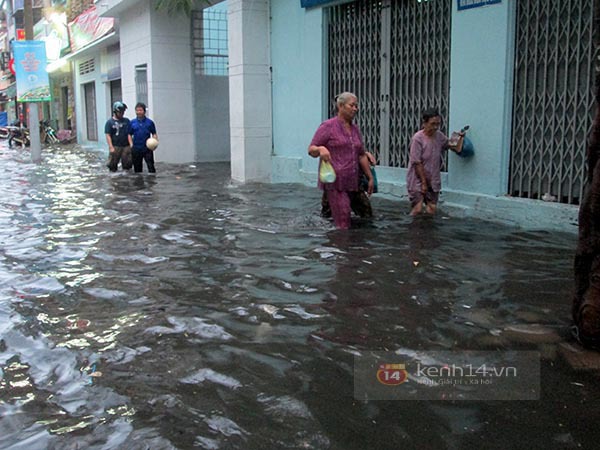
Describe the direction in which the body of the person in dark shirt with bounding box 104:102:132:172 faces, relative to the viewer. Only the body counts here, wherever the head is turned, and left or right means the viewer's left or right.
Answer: facing the viewer

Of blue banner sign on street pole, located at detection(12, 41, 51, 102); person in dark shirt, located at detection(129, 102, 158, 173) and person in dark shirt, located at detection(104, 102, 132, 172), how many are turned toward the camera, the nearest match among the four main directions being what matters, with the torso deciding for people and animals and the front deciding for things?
3

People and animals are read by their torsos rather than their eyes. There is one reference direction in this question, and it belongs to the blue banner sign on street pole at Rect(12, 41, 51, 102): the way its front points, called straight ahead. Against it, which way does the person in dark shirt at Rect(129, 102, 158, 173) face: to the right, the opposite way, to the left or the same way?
the same way

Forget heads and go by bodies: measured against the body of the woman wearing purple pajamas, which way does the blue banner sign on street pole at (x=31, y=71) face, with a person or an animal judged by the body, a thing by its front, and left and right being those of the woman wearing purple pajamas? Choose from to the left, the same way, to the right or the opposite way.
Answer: the same way

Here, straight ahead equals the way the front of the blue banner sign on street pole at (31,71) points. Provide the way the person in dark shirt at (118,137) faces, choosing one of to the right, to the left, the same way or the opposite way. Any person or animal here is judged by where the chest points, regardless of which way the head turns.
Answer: the same way

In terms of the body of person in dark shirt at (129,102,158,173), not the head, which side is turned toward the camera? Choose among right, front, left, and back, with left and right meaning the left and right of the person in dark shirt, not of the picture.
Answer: front

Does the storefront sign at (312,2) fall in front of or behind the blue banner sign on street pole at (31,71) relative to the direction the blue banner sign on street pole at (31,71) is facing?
in front

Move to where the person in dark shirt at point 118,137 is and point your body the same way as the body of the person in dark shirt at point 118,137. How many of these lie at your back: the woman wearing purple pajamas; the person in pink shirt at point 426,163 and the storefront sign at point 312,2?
0

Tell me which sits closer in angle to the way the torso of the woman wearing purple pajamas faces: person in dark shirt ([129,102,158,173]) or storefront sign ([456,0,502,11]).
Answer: the storefront sign

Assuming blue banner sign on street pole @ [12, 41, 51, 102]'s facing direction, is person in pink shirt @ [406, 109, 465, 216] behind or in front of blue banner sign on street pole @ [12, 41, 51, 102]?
in front

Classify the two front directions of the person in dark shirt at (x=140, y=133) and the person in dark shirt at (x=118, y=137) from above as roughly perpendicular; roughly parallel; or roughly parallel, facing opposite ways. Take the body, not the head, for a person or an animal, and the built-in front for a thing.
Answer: roughly parallel

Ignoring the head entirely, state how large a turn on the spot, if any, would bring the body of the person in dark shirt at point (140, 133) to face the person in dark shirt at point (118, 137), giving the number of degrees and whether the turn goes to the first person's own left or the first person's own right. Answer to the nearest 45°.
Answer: approximately 135° to the first person's own right

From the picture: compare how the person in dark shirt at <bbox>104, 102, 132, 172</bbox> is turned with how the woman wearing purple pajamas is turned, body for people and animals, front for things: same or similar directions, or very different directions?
same or similar directions

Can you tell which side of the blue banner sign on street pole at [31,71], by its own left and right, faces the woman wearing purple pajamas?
front
